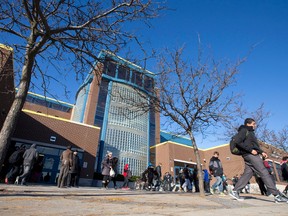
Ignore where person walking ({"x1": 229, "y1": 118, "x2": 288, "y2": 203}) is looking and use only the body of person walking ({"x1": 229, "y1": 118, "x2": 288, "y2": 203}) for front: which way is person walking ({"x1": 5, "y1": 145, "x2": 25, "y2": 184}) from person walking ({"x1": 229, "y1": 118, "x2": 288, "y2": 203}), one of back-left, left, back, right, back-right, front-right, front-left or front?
back

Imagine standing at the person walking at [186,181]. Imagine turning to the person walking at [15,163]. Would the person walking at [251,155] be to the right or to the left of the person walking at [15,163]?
left

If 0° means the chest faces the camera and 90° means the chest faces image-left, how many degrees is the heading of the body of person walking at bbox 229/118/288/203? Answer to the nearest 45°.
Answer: approximately 270°

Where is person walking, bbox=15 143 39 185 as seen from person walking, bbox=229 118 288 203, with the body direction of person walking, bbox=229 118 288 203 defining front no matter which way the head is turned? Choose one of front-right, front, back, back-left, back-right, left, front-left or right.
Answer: back
